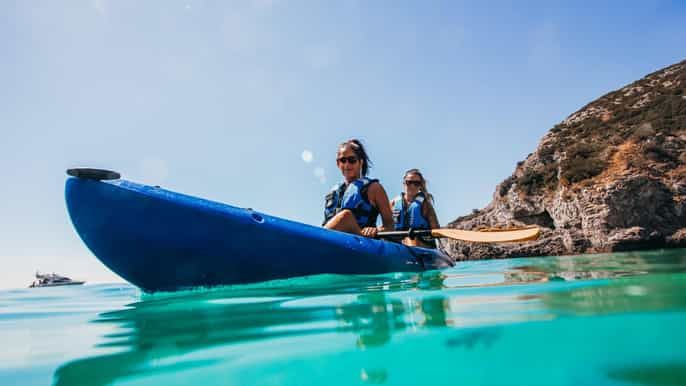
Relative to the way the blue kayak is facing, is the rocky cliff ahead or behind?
behind

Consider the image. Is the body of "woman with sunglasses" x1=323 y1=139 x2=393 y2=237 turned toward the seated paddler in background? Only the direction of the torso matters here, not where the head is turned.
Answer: no

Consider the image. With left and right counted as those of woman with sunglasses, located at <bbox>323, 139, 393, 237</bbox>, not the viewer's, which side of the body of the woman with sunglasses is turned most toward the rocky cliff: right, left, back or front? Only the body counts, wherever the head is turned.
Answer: back

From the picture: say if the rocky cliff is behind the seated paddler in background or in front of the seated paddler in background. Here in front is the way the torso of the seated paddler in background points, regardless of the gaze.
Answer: behind

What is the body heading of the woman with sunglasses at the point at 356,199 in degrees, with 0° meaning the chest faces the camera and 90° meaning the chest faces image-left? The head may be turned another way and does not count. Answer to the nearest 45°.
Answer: approximately 45°

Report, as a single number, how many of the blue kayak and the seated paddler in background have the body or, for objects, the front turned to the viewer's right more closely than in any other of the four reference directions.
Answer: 0

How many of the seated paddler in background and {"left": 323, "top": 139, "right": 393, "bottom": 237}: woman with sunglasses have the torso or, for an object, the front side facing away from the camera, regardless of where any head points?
0

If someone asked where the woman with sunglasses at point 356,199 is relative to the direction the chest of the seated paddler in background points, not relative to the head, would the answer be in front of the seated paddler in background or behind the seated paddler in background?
in front

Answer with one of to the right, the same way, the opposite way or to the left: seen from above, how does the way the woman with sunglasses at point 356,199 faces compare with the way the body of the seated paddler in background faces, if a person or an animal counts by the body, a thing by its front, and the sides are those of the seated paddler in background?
the same way

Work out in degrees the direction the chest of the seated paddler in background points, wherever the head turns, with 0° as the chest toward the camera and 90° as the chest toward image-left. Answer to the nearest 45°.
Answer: approximately 45°

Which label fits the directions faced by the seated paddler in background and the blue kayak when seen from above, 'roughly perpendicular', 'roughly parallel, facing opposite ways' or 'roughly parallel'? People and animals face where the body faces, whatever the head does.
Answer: roughly parallel
